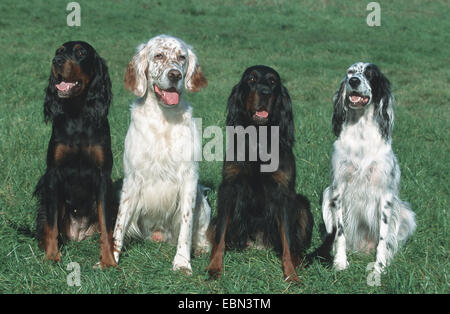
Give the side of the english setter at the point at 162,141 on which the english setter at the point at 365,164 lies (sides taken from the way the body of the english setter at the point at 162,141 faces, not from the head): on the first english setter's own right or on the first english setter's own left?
on the first english setter's own left

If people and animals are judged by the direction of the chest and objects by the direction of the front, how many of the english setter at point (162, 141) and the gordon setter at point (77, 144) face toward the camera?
2

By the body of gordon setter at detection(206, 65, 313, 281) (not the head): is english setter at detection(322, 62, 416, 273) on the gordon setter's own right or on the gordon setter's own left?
on the gordon setter's own left

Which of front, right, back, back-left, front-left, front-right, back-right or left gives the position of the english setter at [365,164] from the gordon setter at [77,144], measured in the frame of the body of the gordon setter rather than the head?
left

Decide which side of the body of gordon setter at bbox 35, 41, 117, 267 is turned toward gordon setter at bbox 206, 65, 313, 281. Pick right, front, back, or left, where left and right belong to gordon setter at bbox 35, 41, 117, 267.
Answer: left

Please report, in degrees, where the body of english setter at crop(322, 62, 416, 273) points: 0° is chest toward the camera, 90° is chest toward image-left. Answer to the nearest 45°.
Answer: approximately 0°

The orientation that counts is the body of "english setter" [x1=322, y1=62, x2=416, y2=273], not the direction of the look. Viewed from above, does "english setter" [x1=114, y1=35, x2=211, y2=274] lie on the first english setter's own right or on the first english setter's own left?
on the first english setter's own right

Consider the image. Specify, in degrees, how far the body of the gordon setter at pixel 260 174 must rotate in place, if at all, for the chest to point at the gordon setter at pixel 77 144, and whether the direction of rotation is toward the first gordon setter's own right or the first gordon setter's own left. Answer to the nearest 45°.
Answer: approximately 90° to the first gordon setter's own right

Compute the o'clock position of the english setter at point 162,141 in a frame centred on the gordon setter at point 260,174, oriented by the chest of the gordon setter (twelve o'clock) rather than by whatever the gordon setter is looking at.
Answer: The english setter is roughly at 3 o'clock from the gordon setter.

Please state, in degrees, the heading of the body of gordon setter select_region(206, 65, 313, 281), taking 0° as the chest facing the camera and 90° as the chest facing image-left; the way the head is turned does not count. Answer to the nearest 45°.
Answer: approximately 0°
